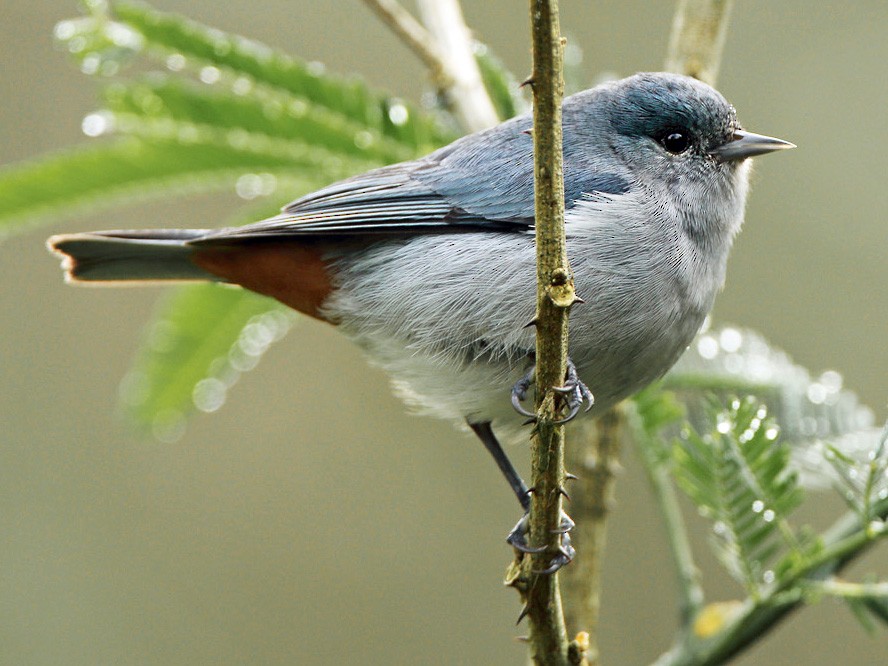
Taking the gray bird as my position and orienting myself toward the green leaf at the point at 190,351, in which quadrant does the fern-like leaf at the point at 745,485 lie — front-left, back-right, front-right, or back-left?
back-right

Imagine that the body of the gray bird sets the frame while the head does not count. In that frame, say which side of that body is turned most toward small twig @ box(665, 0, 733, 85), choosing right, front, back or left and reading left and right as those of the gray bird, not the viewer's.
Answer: front

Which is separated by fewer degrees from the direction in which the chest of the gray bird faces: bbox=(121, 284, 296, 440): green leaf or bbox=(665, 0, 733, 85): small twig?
the small twig

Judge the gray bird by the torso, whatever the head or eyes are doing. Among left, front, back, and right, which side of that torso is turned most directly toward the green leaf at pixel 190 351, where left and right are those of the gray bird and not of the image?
back

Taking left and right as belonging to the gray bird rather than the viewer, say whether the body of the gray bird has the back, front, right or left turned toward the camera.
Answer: right

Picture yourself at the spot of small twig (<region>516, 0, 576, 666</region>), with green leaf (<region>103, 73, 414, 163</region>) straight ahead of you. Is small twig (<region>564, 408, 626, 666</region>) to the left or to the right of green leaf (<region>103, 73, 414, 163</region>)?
right
